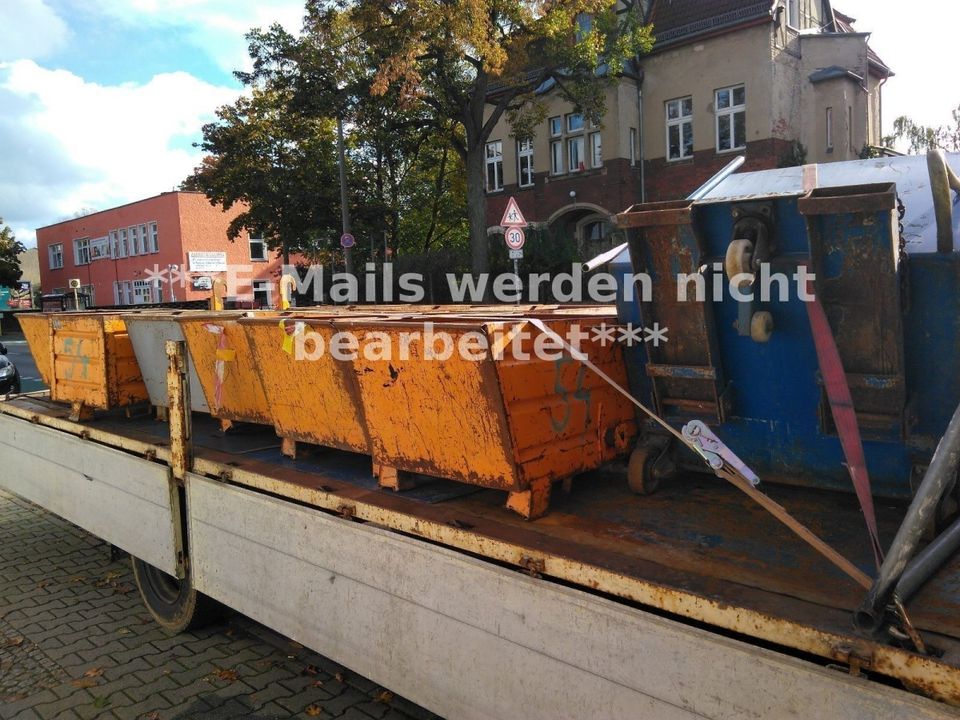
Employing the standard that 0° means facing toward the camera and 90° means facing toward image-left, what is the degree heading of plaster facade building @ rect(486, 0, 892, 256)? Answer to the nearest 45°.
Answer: approximately 45°

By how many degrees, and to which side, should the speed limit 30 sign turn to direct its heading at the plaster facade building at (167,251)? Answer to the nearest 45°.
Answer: approximately 135° to its right

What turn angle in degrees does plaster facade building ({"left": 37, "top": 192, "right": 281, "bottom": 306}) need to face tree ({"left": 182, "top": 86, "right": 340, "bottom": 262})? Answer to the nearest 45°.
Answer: approximately 45° to its left

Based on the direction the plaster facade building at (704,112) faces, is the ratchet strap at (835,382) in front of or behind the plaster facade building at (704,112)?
in front

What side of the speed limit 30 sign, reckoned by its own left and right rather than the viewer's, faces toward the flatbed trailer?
front

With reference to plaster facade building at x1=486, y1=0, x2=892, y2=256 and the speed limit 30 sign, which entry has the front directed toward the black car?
the plaster facade building

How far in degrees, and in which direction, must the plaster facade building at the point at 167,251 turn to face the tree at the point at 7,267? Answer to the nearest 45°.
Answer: approximately 90° to its right

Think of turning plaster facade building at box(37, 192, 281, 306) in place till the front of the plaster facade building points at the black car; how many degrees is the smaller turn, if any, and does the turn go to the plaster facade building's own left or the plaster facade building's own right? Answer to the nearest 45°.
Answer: approximately 45° to the plaster facade building's own left

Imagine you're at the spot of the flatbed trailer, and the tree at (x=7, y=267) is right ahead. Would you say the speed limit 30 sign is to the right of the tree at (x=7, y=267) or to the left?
right

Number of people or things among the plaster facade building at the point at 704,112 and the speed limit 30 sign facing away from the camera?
0

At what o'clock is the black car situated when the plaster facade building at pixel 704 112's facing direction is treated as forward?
The black car is roughly at 12 o'clock from the plaster facade building.
